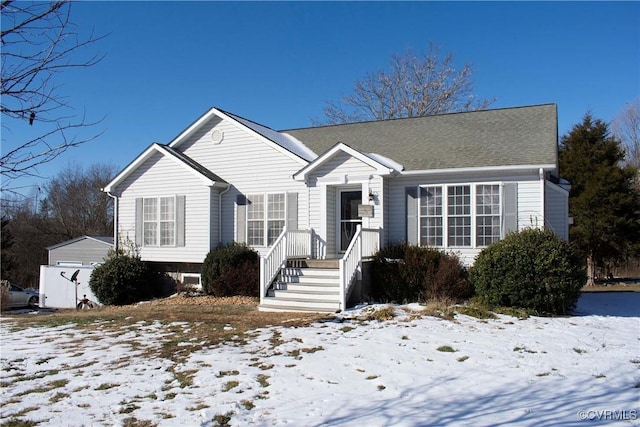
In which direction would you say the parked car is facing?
to the viewer's right

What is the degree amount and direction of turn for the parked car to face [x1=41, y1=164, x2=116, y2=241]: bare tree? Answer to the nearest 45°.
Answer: approximately 90° to its left
